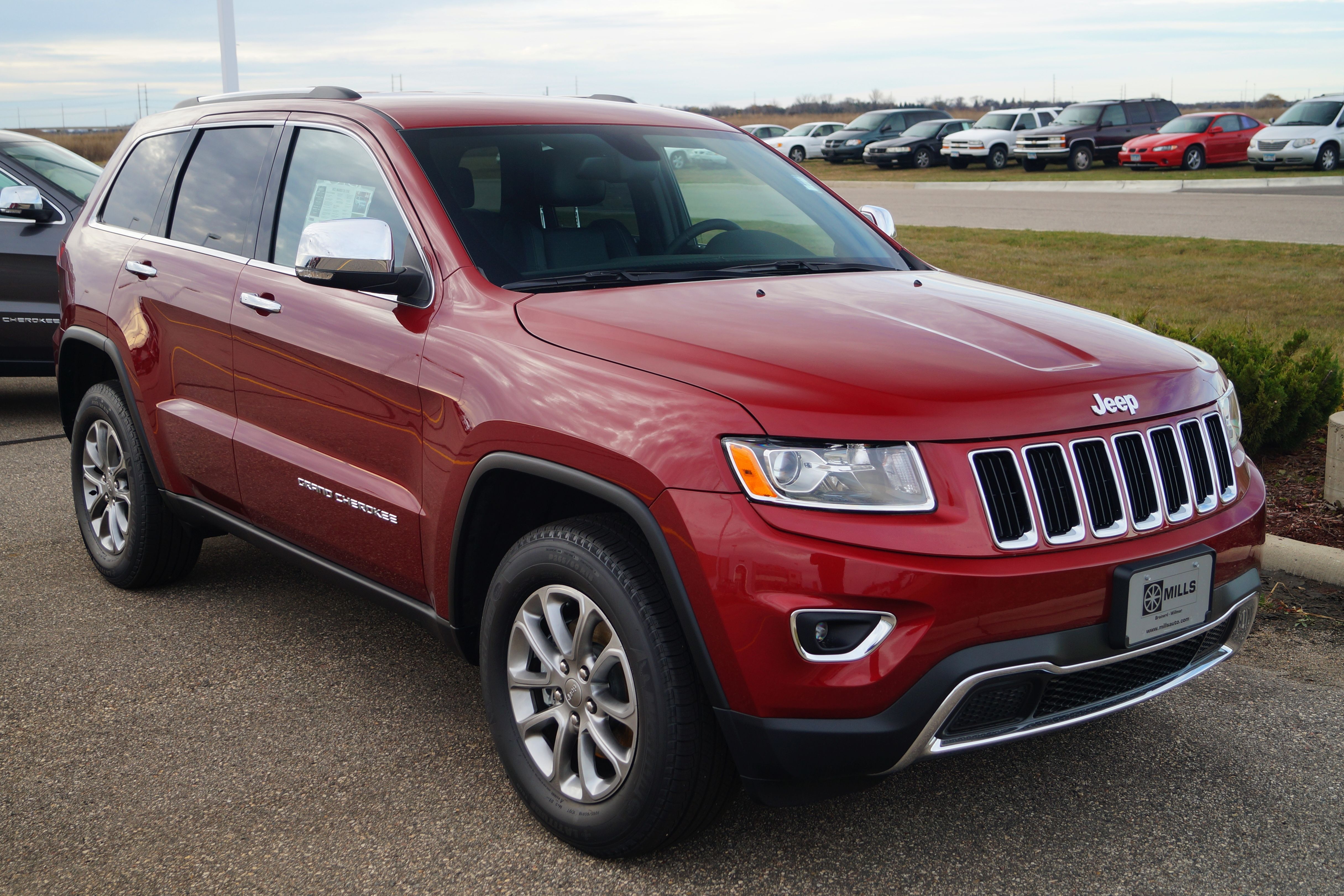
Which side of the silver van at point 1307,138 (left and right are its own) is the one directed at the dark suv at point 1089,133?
right

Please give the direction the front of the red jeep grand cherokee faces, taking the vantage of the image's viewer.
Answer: facing the viewer and to the right of the viewer

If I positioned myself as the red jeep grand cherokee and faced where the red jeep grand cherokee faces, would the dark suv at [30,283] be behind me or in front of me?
behind

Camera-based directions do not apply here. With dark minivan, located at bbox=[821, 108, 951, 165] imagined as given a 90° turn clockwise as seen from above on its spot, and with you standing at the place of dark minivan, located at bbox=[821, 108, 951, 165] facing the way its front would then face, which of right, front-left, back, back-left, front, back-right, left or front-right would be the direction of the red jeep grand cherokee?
back-left

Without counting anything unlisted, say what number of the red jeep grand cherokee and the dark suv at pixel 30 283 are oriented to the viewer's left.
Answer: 0

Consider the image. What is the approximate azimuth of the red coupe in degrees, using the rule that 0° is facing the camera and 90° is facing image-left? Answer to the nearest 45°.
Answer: approximately 45°

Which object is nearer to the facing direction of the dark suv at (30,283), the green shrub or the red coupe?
the green shrub

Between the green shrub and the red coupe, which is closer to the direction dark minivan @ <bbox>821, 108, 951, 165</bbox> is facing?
the green shrub

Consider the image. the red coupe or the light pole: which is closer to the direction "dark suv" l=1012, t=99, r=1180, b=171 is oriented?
the light pole

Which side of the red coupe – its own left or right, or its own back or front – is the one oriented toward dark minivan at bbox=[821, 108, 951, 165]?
right

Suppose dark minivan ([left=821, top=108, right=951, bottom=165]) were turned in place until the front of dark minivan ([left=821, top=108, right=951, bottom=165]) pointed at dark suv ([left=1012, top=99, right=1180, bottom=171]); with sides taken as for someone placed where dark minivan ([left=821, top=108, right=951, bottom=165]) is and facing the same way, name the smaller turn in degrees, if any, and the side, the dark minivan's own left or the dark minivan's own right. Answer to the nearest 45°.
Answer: approximately 90° to the dark minivan's own left

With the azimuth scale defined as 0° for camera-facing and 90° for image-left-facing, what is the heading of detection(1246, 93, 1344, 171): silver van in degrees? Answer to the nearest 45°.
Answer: approximately 45°

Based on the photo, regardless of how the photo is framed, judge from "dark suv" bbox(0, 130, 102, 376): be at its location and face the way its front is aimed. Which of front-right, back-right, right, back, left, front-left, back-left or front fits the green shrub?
front

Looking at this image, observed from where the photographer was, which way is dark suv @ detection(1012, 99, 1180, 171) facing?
facing the viewer and to the left of the viewer

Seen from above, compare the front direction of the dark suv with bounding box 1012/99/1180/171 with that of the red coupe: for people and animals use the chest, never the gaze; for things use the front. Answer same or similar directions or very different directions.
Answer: same or similar directions
